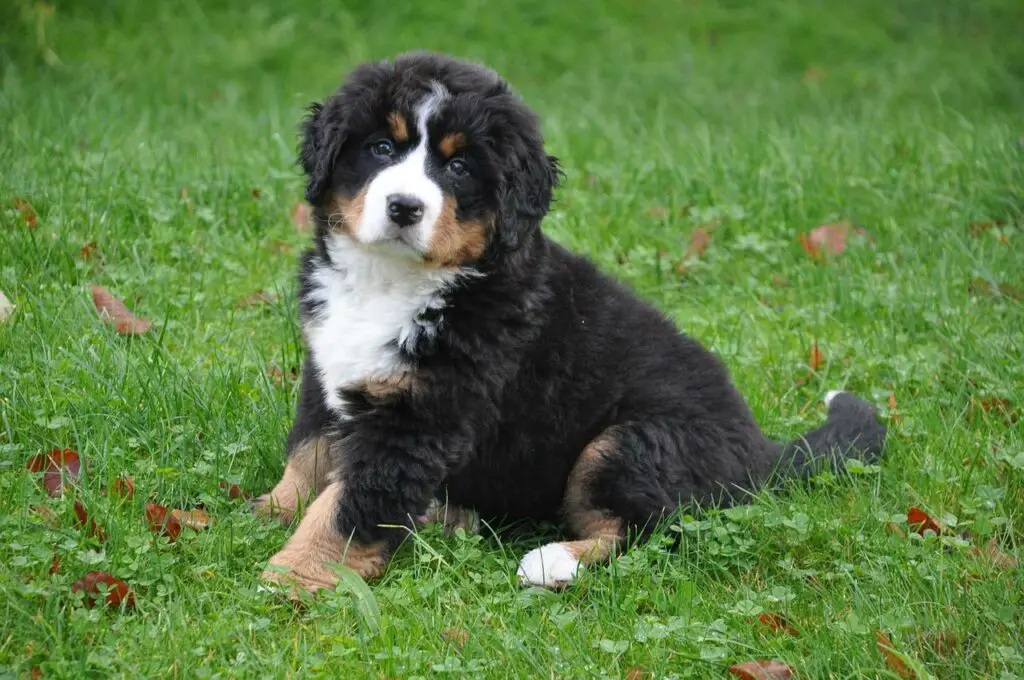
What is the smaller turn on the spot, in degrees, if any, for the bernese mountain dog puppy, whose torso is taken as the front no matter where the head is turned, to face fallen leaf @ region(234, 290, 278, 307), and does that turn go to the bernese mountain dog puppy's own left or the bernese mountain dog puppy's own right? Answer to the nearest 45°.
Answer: approximately 90° to the bernese mountain dog puppy's own right

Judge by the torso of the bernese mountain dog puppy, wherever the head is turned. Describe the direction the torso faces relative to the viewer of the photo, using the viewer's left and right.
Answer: facing the viewer and to the left of the viewer

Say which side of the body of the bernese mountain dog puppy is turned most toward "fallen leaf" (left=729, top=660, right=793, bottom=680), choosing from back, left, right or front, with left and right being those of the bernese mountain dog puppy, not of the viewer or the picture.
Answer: left

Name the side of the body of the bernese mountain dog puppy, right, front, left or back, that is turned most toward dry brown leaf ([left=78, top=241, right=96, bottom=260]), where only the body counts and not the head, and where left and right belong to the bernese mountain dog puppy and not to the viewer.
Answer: right

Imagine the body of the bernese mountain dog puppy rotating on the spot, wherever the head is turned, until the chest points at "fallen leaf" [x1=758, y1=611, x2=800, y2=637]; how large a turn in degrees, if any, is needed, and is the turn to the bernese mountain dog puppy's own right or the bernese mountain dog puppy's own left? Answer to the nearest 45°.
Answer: approximately 90° to the bernese mountain dog puppy's own left

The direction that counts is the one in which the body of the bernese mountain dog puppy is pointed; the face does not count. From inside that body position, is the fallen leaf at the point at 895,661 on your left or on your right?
on your left

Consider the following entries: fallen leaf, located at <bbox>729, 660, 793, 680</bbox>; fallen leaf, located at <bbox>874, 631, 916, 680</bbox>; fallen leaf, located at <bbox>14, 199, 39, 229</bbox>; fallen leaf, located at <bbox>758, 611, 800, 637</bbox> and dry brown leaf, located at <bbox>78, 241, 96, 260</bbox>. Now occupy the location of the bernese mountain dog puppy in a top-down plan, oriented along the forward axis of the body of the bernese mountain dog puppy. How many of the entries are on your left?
3

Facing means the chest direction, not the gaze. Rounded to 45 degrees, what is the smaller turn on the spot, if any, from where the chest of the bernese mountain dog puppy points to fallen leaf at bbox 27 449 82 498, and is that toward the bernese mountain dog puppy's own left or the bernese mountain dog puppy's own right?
approximately 45° to the bernese mountain dog puppy's own right

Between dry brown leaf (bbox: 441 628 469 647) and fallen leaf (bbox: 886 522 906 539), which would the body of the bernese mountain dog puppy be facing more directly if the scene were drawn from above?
the dry brown leaf

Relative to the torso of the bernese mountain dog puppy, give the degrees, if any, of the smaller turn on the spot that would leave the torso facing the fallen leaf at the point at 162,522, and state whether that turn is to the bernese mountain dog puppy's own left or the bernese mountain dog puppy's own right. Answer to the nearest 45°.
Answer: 0° — it already faces it

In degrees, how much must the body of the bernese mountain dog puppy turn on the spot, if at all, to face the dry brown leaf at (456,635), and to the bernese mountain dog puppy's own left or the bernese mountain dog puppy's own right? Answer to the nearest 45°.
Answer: approximately 45° to the bernese mountain dog puppy's own left

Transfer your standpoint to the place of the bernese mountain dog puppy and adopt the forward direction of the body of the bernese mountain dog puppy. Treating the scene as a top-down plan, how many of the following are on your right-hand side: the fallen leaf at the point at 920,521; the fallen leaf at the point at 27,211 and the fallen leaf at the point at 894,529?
1

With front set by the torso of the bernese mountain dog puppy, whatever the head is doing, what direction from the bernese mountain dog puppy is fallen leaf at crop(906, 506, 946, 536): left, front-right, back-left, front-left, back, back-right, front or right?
back-left

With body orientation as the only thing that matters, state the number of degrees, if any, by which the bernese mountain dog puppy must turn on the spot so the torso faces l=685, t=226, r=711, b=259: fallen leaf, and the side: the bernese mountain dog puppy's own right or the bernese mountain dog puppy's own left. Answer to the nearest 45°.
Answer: approximately 135° to the bernese mountain dog puppy's own right

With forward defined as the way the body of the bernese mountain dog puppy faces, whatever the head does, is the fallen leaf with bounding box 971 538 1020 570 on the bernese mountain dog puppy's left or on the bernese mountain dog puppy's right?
on the bernese mountain dog puppy's left

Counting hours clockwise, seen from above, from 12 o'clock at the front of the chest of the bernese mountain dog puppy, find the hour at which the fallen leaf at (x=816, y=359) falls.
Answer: The fallen leaf is roughly at 6 o'clock from the bernese mountain dog puppy.
